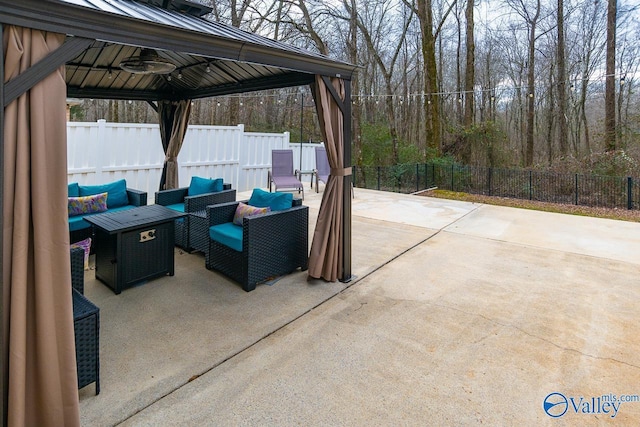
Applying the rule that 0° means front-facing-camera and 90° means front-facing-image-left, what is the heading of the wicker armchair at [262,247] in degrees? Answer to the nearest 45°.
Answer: approximately 45°

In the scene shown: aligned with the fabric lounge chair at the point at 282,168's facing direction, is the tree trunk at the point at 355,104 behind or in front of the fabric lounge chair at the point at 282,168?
behind

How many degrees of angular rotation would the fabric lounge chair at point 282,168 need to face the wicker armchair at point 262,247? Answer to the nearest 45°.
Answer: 0° — it already faces it

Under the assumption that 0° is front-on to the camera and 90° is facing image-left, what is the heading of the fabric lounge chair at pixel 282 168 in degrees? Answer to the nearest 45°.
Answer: approximately 0°

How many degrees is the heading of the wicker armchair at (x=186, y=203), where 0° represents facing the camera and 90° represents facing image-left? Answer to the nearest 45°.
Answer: approximately 45°

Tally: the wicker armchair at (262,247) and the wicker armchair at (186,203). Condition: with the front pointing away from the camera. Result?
0

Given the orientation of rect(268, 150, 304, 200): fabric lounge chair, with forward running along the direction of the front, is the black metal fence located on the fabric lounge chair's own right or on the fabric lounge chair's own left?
on the fabric lounge chair's own left

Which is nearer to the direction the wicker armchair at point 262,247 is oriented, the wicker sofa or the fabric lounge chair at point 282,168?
the wicker sofa

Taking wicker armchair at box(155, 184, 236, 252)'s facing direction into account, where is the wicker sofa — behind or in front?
in front
